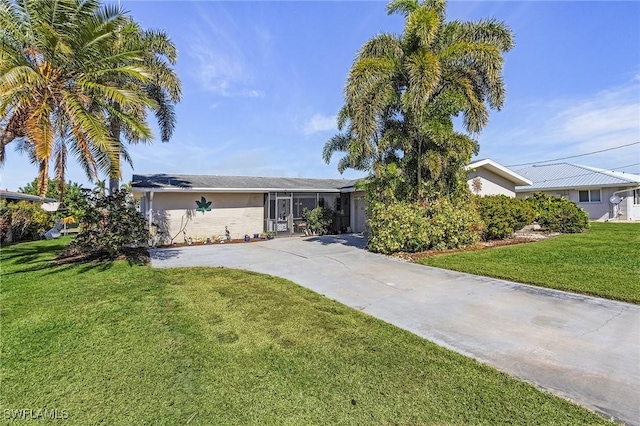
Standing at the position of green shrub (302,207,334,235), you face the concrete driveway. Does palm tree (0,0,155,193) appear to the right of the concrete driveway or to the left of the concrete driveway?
right

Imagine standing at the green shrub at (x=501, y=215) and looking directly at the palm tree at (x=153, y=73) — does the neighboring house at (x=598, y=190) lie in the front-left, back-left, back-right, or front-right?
back-right

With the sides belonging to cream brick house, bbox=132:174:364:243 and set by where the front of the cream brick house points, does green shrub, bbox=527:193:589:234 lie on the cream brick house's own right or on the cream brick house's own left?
on the cream brick house's own left

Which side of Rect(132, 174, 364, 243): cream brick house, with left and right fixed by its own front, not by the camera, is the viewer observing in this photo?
front

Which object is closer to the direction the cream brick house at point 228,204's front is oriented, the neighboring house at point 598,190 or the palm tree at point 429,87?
the palm tree

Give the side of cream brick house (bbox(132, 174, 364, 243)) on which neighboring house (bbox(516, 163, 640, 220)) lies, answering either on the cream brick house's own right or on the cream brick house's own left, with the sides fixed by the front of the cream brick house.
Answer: on the cream brick house's own left

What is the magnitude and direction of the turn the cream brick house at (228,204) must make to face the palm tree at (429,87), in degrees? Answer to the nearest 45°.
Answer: approximately 45° to its left

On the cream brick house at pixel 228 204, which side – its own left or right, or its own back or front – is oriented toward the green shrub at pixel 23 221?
right

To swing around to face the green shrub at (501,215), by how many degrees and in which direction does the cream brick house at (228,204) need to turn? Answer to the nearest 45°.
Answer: approximately 45° to its left

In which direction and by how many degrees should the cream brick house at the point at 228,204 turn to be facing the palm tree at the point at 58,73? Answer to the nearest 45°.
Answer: approximately 45° to its right
